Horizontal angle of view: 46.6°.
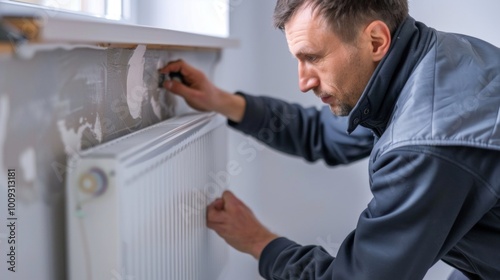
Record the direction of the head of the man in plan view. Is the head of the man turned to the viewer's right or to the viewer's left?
to the viewer's left

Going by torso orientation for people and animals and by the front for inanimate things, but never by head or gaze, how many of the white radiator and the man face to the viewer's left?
1

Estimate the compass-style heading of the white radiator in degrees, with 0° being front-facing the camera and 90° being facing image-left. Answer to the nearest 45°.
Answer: approximately 315°

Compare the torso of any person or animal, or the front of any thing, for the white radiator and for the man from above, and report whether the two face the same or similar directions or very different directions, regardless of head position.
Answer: very different directions

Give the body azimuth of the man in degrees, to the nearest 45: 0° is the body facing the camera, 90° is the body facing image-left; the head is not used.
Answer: approximately 90°
